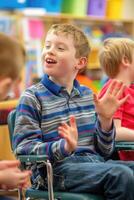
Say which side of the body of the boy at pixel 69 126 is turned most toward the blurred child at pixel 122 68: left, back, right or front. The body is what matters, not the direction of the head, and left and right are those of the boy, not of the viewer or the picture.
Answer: left

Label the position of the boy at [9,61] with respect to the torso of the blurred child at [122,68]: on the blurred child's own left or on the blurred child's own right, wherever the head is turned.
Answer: on the blurred child's own right

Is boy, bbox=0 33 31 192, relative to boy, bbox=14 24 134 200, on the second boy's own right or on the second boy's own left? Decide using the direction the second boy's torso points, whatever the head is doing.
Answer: on the second boy's own right

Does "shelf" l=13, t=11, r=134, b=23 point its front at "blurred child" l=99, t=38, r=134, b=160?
yes

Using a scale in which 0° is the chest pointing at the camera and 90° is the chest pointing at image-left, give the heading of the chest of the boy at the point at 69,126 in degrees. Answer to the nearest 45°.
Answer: approximately 315°

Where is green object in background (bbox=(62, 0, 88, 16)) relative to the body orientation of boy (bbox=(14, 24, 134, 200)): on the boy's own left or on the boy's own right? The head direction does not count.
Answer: on the boy's own left

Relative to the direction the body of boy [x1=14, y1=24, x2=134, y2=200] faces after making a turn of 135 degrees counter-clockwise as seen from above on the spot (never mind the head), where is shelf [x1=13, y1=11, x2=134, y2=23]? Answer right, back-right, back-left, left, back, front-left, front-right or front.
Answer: front

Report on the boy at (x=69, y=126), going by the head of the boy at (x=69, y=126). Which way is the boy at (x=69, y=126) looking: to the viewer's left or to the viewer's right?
to the viewer's left
